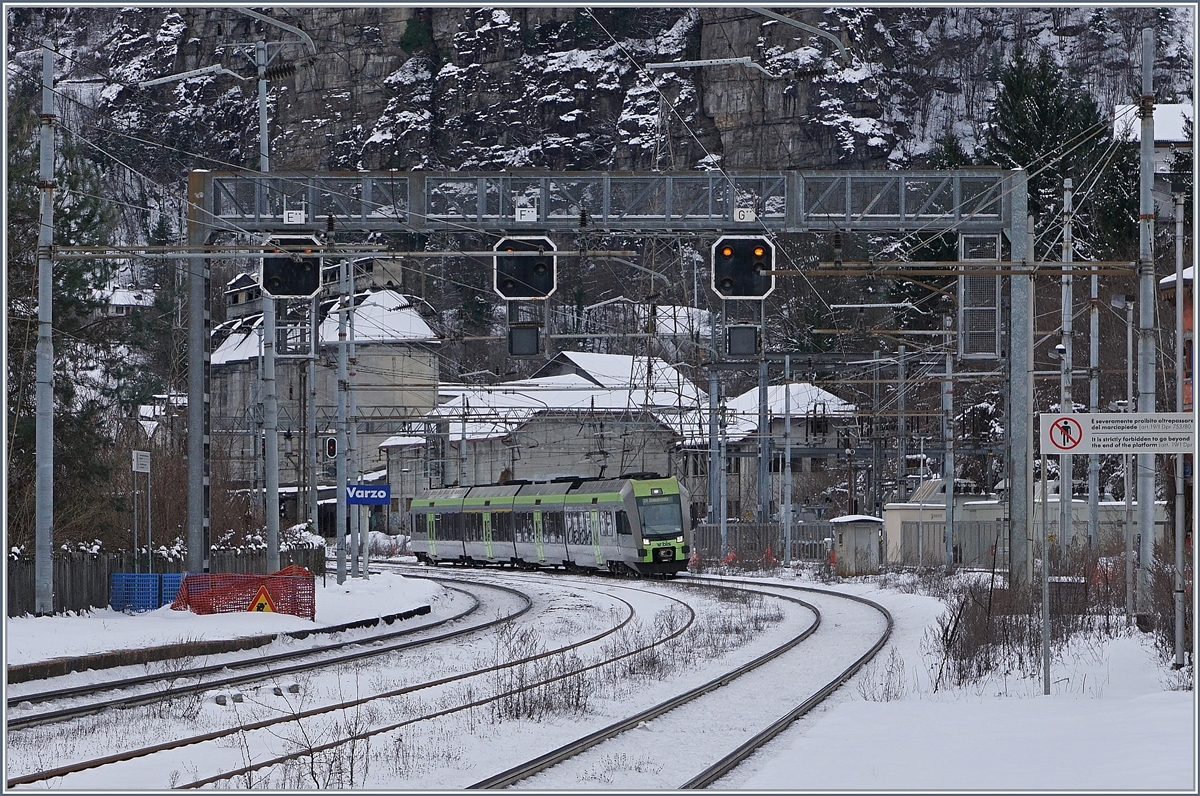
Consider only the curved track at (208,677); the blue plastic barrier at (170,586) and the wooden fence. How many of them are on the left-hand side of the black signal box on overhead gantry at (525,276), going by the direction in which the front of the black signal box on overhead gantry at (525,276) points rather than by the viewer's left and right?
0

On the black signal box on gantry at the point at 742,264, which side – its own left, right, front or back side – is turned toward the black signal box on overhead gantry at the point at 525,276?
right

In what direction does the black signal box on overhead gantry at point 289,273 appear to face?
toward the camera

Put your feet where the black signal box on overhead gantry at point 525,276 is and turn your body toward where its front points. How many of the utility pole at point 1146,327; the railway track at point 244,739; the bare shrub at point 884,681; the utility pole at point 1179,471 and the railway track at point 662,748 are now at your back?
0

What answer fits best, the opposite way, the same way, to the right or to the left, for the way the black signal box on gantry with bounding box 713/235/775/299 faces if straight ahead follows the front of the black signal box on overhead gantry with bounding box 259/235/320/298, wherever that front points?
the same way

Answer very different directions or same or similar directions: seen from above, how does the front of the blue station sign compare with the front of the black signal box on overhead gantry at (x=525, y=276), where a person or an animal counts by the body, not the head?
same or similar directions

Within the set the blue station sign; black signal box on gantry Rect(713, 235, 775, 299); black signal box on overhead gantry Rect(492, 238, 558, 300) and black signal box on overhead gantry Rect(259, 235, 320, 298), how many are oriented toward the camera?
4

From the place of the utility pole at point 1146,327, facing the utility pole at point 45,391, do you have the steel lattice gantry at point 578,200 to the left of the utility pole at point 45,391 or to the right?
right

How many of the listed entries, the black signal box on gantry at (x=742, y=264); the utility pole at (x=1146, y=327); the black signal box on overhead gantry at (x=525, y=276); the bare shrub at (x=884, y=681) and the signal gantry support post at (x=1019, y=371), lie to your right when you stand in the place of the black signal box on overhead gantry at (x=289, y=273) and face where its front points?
0

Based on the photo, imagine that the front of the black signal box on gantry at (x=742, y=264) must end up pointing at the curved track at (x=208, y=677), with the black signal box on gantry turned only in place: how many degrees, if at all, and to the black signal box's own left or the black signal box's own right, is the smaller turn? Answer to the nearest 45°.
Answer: approximately 45° to the black signal box's own right

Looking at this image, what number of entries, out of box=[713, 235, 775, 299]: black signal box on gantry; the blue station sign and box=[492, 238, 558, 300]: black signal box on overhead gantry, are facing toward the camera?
3

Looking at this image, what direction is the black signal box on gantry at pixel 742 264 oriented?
toward the camera

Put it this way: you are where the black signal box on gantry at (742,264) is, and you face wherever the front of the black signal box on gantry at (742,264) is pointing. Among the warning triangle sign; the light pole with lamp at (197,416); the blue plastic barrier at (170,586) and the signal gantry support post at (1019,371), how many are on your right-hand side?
3

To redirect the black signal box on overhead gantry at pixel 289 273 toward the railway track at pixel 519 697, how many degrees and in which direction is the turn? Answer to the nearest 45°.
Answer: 0° — it already faces it

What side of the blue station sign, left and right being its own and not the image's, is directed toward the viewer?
front

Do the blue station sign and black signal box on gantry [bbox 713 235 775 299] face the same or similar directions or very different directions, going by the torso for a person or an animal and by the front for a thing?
same or similar directions
